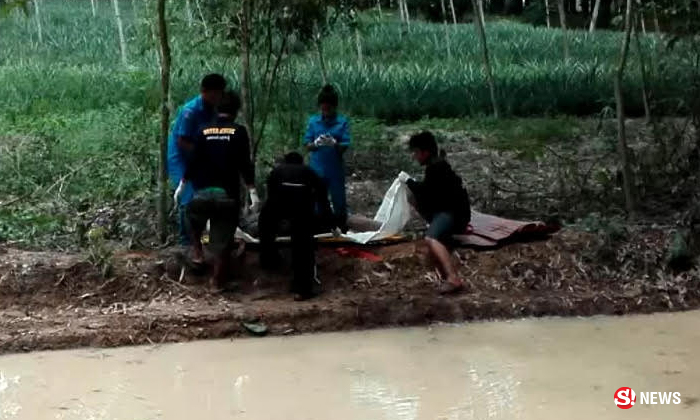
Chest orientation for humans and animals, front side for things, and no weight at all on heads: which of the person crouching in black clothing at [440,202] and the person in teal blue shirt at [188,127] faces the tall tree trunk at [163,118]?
the person crouching in black clothing

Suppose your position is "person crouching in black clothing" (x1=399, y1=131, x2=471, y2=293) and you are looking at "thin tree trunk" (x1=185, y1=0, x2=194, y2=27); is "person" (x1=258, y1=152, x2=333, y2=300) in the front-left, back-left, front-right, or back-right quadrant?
front-left

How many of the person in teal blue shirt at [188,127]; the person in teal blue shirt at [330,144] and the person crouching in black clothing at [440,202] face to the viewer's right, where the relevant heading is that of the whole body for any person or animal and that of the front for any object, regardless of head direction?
1

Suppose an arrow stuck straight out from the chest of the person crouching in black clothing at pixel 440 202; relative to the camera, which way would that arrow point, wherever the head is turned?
to the viewer's left

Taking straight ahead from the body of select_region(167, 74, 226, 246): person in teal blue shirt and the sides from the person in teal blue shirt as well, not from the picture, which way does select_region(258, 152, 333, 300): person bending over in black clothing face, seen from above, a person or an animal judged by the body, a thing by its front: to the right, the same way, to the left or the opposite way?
to the left

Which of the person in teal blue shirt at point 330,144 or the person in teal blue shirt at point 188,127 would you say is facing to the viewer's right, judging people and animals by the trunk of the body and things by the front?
the person in teal blue shirt at point 188,127

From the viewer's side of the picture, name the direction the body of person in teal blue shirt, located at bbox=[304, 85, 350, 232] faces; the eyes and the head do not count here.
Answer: toward the camera

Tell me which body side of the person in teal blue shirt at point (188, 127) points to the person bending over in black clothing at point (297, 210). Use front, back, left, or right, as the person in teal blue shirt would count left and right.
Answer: front

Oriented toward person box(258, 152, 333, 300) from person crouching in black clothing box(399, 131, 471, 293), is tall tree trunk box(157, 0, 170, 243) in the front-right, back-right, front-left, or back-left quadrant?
front-right

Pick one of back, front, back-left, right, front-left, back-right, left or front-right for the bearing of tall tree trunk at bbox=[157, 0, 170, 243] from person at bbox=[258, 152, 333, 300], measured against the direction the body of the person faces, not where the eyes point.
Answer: front-left

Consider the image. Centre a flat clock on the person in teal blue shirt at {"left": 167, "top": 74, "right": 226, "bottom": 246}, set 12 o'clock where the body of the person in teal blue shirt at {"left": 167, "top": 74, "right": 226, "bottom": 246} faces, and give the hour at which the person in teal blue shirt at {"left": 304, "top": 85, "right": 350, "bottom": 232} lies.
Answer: the person in teal blue shirt at {"left": 304, "top": 85, "right": 350, "bottom": 232} is roughly at 11 o'clock from the person in teal blue shirt at {"left": 167, "top": 74, "right": 226, "bottom": 246}.

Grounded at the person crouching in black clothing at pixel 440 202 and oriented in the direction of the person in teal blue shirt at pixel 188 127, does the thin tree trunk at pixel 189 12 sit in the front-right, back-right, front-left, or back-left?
front-right

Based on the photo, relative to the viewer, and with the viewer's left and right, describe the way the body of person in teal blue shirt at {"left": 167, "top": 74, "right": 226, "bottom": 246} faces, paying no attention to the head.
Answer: facing to the right of the viewer

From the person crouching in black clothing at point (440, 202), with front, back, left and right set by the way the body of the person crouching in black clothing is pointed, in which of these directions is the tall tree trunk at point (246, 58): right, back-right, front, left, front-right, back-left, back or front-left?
front-right

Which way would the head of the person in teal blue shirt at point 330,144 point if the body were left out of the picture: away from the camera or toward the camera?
toward the camera

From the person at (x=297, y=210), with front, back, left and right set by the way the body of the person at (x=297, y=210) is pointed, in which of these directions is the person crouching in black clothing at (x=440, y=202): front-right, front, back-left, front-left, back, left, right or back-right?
right

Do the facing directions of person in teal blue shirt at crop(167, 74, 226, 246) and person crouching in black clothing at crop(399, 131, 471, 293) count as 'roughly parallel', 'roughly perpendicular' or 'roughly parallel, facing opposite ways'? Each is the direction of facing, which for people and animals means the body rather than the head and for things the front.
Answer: roughly parallel, facing opposite ways

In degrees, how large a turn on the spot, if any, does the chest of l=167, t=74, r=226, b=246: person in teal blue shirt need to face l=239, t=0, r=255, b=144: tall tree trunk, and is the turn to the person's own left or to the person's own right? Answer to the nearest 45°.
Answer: approximately 45° to the person's own left

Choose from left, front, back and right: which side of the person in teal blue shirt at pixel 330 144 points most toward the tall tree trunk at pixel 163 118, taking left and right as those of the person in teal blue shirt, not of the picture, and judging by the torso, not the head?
right

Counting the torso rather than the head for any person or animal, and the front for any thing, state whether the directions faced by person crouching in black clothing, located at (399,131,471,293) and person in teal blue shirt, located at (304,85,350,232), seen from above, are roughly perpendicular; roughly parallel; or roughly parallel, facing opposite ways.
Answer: roughly perpendicular

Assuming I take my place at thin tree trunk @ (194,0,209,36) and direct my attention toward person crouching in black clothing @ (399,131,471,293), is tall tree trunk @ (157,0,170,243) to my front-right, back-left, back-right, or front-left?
front-right

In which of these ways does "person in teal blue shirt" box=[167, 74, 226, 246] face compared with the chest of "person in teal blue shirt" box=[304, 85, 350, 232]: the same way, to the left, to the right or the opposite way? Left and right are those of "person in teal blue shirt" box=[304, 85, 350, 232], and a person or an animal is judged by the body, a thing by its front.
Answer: to the left
